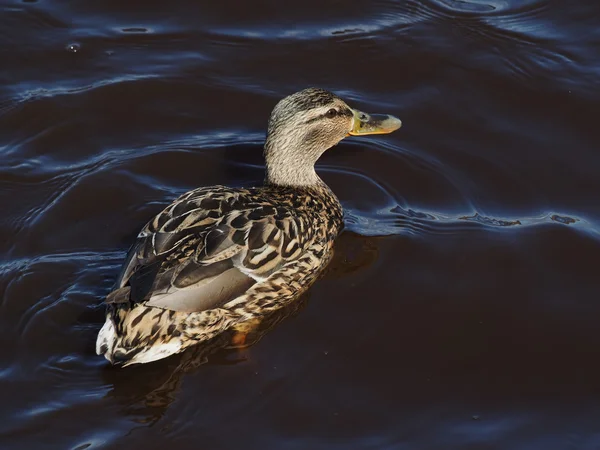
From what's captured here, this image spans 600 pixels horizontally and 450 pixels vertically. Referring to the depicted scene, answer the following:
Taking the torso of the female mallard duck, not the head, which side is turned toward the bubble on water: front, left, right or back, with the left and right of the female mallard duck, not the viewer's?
left

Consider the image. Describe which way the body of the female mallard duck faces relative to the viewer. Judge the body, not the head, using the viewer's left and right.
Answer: facing away from the viewer and to the right of the viewer
